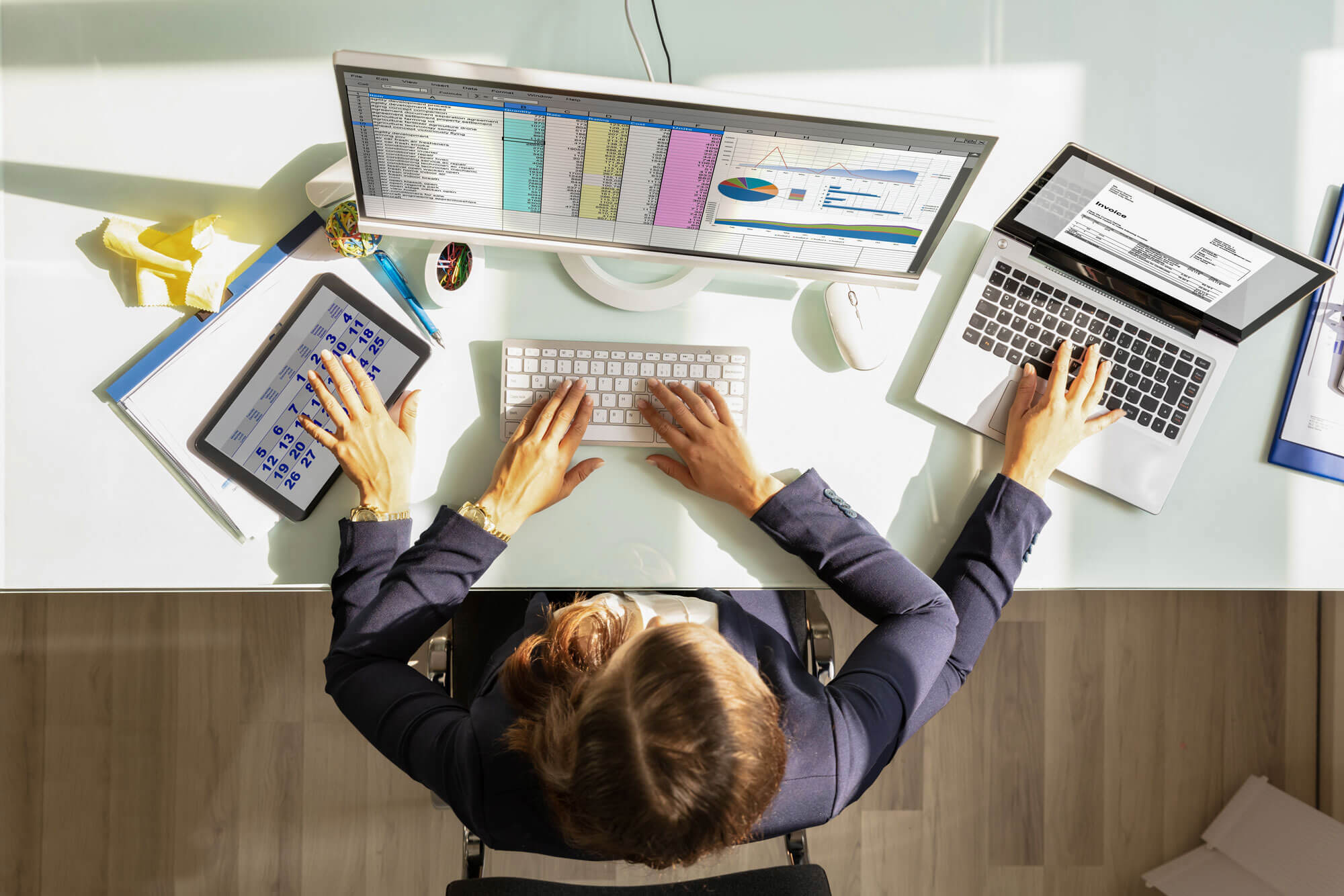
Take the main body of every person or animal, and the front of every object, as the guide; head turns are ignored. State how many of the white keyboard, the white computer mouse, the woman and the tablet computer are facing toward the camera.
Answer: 2

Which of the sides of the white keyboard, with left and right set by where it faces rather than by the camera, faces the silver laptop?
left

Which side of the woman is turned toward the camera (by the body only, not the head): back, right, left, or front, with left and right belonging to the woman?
back

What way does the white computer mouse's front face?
away from the camera

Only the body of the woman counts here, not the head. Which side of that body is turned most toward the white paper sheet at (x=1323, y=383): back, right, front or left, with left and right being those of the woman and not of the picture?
right

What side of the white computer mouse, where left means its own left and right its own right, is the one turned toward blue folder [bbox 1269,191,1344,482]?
right
